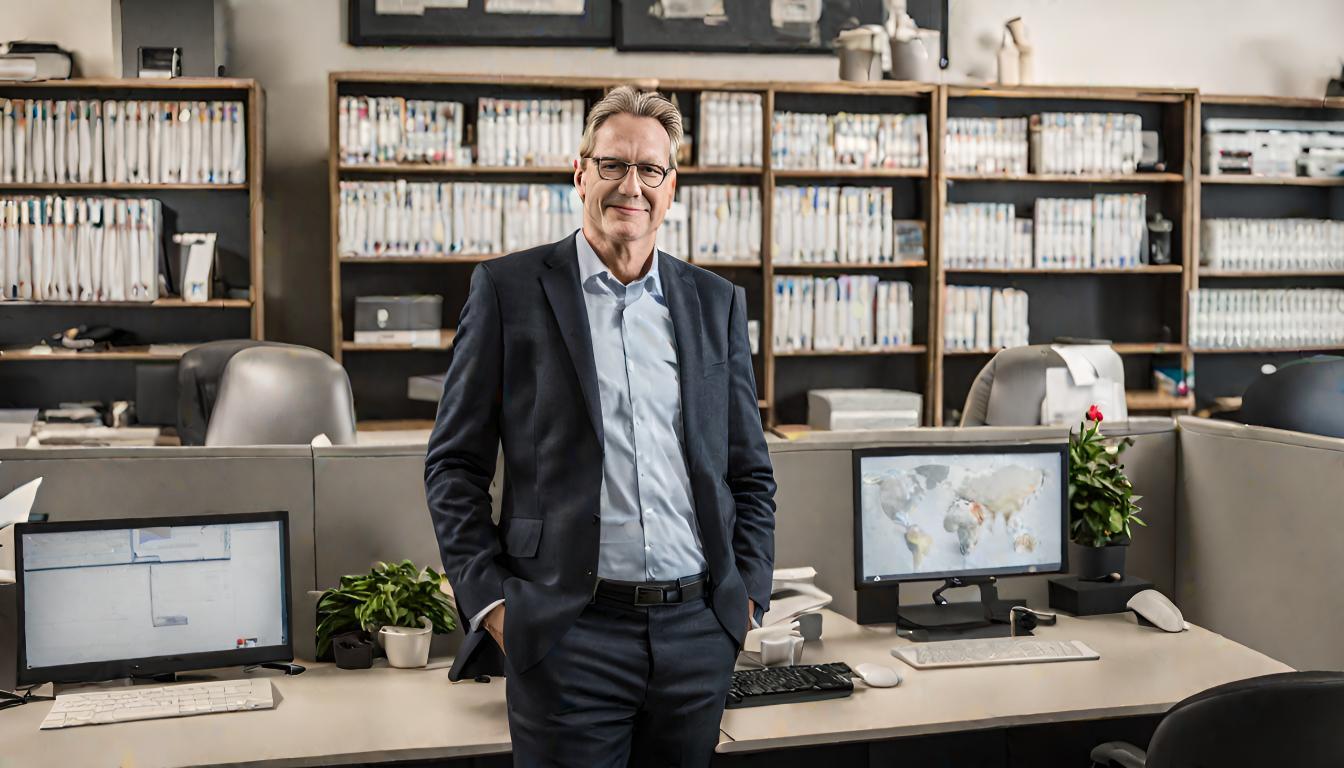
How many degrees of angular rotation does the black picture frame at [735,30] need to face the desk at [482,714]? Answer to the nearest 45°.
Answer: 0° — it already faces it

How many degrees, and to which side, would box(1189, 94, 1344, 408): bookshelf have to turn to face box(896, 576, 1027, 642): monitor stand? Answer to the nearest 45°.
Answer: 0° — it already faces it

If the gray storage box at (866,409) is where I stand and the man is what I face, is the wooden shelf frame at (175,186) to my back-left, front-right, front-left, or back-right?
front-right

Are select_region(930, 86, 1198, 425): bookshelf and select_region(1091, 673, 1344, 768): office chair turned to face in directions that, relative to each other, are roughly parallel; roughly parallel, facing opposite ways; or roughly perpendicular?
roughly parallel, facing opposite ways

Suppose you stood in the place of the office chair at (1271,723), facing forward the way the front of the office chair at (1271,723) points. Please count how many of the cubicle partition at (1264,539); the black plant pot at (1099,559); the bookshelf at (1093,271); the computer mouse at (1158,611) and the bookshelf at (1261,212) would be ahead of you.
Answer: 5

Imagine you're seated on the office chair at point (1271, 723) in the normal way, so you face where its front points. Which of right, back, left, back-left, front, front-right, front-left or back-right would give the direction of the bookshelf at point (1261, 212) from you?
front

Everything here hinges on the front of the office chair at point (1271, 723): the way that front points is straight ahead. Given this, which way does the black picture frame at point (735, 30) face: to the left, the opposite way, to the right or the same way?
the opposite way

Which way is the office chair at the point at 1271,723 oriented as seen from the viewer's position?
away from the camera

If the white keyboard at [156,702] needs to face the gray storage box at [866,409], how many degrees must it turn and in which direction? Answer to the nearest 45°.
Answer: approximately 135° to its left

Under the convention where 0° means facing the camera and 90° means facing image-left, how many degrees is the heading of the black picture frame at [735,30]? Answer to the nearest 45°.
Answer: approximately 0°

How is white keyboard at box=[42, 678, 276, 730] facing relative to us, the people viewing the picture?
facing the viewer

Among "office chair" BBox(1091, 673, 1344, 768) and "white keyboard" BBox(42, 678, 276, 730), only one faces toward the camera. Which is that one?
the white keyboard

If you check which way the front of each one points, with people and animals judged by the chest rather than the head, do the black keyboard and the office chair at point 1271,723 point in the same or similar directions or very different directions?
very different directions

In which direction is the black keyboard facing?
toward the camera

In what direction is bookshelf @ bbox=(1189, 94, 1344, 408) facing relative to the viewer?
toward the camera

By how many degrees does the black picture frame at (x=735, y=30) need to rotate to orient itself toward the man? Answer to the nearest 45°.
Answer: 0° — it already faces them

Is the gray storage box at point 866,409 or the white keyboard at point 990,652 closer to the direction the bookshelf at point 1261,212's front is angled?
the white keyboard

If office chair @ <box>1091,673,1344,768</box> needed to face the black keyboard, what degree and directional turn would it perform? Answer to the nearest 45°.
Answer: approximately 45° to its left

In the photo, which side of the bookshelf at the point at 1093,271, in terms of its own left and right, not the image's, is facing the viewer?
front
